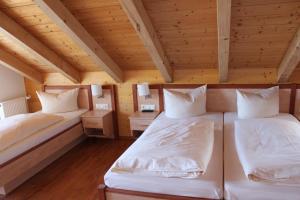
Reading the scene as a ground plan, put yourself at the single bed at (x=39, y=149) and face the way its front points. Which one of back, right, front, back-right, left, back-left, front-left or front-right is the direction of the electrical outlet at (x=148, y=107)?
back-left

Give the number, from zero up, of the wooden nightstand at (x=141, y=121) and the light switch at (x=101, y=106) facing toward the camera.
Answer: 2

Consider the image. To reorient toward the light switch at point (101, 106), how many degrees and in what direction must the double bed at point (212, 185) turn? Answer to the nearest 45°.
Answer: approximately 135° to its right

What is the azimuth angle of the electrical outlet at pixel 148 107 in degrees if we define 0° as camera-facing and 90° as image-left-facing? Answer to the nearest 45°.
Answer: approximately 0°

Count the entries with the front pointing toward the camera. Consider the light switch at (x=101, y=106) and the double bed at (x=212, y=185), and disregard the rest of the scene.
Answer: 2

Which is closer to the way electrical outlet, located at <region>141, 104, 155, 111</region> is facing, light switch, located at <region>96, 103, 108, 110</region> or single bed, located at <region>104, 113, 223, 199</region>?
the single bed
